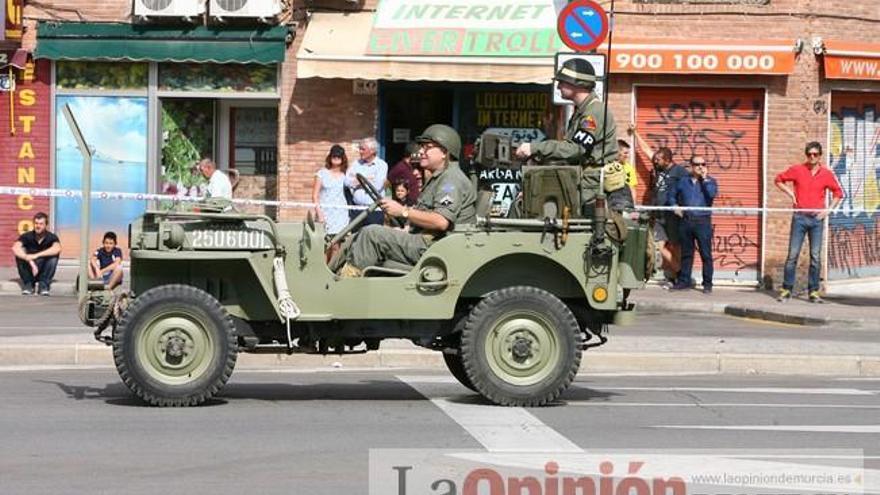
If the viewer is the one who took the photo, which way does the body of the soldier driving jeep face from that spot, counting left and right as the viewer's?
facing to the left of the viewer

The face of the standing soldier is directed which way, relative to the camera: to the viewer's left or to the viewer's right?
to the viewer's left

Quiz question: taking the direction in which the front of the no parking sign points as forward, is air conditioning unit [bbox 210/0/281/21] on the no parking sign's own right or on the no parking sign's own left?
on the no parking sign's own right

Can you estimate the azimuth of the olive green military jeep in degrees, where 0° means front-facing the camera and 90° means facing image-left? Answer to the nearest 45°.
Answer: approximately 90°

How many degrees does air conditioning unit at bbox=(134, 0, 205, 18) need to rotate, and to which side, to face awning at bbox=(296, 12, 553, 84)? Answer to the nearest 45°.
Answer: approximately 90° to its left

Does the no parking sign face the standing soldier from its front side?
yes

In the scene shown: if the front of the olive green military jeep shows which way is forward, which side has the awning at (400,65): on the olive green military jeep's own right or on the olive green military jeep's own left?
on the olive green military jeep's own right

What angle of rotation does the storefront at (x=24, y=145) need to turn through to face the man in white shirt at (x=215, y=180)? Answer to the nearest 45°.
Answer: approximately 45° to its left

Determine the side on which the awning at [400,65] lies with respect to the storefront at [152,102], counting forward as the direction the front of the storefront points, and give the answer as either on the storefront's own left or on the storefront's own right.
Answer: on the storefront's own left

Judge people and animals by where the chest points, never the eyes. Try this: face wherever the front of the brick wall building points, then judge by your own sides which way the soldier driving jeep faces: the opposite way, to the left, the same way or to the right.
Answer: to the right

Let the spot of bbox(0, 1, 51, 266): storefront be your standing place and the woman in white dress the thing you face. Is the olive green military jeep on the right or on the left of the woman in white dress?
right

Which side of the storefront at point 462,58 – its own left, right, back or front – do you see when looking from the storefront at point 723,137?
left
